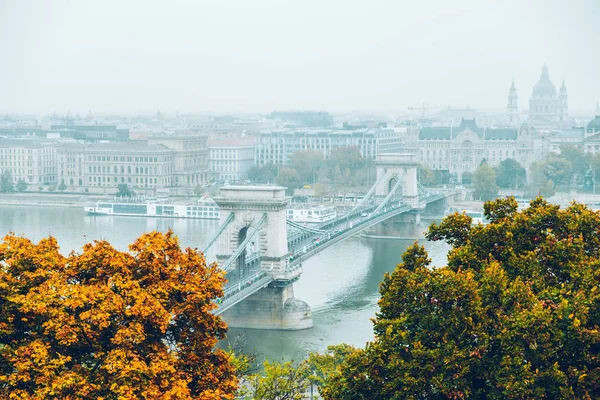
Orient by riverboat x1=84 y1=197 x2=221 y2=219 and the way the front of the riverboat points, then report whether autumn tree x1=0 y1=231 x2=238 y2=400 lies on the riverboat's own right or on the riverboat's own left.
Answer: on the riverboat's own left

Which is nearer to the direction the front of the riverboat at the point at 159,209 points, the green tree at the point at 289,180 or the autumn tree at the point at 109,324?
the autumn tree

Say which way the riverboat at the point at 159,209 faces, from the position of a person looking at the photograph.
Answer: facing to the left of the viewer

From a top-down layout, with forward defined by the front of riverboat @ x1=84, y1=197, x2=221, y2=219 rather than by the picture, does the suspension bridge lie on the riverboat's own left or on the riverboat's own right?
on the riverboat's own left

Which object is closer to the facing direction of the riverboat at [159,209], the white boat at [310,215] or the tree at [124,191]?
the tree

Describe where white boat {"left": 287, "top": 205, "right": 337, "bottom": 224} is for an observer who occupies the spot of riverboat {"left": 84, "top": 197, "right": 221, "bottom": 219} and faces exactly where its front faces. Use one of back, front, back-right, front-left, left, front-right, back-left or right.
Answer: back-left

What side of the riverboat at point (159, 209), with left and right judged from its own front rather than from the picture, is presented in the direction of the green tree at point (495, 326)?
left

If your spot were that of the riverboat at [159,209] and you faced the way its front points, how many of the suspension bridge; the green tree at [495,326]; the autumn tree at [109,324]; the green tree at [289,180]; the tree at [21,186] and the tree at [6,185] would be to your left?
3

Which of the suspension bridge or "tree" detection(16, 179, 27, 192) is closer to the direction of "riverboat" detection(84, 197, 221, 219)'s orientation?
the tree

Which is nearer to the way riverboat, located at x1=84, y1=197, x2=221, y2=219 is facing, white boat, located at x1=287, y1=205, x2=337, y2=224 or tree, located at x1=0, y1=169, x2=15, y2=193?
the tree
